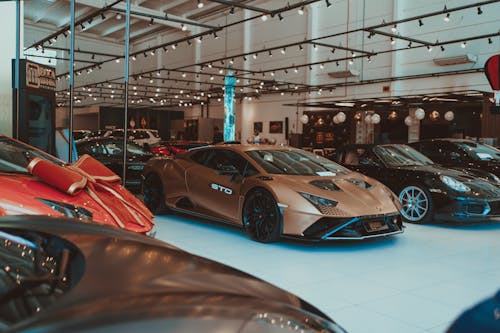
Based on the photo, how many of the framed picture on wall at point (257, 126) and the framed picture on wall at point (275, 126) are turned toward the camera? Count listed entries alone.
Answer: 2

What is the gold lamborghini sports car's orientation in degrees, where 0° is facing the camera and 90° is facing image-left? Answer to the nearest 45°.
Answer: approximately 315°

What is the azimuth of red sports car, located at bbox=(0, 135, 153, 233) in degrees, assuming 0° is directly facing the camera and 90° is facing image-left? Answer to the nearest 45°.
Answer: approximately 315°

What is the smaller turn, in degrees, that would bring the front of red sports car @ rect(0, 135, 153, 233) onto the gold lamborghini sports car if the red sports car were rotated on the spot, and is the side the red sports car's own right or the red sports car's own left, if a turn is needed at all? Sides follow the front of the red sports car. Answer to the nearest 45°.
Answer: approximately 90° to the red sports car's own left

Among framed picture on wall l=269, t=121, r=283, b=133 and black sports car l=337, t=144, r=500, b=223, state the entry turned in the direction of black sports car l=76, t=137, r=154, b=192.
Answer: the framed picture on wall

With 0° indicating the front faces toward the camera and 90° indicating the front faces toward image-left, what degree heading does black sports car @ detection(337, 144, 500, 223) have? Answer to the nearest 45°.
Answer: approximately 315°

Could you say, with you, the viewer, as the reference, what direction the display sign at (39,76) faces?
facing the viewer and to the right of the viewer

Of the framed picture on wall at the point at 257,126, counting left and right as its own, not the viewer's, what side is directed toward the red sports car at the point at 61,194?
front

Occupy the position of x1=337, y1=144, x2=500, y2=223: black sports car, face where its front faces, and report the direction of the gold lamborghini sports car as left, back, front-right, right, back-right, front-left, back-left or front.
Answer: right

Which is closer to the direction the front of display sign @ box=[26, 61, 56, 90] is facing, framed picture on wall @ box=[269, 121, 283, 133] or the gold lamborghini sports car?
the gold lamborghini sports car

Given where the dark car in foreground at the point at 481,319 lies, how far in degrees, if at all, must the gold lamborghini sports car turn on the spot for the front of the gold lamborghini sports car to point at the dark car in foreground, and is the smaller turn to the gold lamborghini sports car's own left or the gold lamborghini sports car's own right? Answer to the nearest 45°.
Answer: approximately 45° to the gold lamborghini sports car's own right

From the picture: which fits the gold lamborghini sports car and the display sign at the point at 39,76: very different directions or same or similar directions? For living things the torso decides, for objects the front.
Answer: same or similar directions

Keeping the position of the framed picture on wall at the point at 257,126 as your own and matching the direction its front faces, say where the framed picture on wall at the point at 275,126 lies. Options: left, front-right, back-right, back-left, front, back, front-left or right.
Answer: front-left

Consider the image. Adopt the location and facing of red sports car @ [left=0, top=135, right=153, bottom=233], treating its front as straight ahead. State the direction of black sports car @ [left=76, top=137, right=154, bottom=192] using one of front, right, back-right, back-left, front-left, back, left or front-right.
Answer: back-left

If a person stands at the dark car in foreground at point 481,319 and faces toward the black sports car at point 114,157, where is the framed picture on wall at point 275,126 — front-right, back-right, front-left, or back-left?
front-right

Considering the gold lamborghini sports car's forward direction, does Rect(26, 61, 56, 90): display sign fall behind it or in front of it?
behind

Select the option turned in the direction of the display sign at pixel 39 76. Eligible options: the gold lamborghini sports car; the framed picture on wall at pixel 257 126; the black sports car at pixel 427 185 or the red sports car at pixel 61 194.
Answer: the framed picture on wall

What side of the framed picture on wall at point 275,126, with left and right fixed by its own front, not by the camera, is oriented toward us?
front

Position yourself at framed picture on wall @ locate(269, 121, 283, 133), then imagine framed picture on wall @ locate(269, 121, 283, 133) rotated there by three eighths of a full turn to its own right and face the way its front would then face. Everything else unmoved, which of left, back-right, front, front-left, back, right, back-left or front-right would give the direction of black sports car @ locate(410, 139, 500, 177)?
back-left
